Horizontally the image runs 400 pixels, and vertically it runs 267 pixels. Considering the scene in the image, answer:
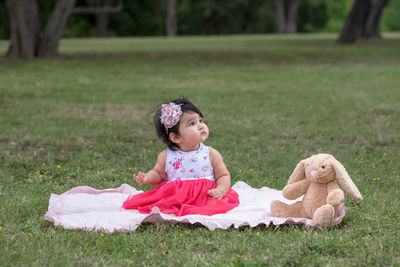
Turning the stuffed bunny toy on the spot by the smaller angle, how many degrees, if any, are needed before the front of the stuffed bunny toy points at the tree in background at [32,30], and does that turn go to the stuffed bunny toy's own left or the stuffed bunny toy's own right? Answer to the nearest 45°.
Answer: approximately 90° to the stuffed bunny toy's own right

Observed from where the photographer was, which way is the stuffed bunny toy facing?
facing the viewer and to the left of the viewer
